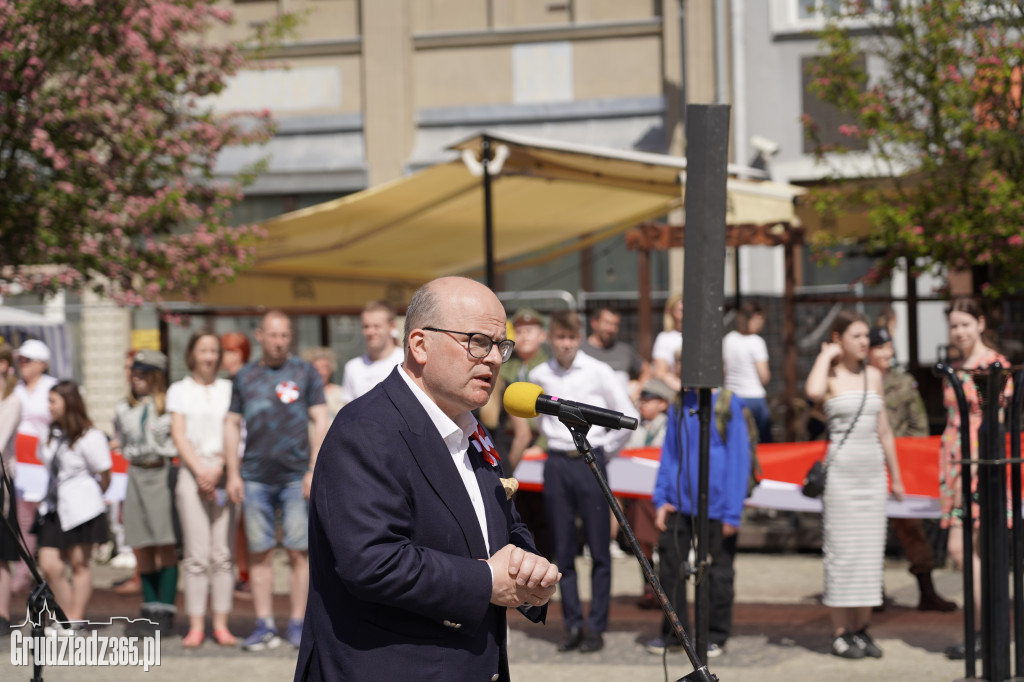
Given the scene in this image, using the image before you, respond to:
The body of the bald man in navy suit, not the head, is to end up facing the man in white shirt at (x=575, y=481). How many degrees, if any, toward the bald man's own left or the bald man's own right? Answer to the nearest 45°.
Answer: approximately 135° to the bald man's own left

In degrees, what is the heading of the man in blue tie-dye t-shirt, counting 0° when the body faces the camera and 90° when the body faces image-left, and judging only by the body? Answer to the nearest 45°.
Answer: approximately 0°

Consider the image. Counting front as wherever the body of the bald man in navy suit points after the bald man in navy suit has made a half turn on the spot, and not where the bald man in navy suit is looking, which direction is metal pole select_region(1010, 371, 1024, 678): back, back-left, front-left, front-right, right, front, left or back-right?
right

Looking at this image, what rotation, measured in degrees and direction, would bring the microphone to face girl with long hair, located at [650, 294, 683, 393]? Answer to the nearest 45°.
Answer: approximately 90° to its right

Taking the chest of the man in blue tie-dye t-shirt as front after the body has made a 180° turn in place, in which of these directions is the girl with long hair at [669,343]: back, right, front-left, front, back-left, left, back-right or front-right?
front-right

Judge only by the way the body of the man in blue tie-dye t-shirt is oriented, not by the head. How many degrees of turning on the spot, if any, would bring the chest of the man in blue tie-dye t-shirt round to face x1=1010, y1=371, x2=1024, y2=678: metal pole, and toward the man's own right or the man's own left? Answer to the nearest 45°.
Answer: approximately 45° to the man's own left

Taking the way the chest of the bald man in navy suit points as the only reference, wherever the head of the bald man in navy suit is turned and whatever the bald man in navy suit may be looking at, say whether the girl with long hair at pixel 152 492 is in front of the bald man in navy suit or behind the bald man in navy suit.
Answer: behind

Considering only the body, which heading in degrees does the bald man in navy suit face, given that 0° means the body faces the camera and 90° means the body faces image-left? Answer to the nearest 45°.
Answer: approximately 315°

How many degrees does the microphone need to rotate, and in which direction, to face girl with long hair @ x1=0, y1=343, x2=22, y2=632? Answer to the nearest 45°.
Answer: approximately 45° to its right

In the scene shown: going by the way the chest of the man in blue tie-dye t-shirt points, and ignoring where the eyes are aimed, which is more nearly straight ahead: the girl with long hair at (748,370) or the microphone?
the microphone

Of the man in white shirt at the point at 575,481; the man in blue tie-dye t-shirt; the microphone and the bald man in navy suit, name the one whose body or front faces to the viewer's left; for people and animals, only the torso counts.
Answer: the microphone

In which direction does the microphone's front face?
to the viewer's left

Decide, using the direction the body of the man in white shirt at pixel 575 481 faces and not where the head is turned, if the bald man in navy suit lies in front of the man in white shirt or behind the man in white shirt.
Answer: in front
